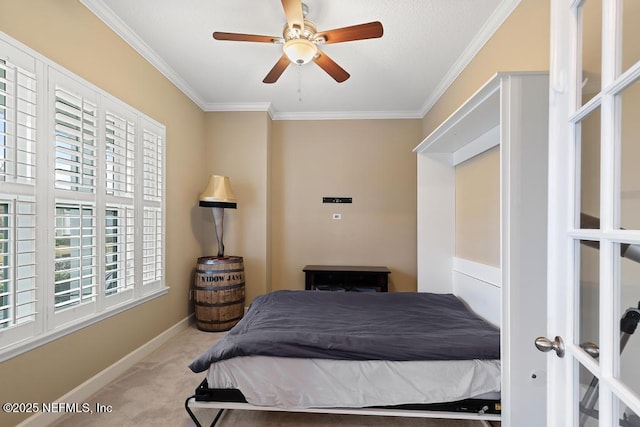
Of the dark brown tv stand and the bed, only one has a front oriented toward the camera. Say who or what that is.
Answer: the dark brown tv stand

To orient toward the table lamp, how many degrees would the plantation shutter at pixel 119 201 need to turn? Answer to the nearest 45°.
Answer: approximately 90° to its left

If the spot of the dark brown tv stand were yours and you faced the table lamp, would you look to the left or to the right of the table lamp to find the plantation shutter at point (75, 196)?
left

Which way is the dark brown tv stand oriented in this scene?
toward the camera

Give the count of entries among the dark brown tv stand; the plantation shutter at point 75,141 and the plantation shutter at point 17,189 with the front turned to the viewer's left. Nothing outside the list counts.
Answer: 0

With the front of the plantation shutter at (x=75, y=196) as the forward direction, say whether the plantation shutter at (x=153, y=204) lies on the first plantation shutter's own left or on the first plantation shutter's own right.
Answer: on the first plantation shutter's own left

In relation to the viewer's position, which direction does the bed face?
facing to the left of the viewer

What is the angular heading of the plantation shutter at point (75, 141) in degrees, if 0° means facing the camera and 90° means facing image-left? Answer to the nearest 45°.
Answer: approximately 315°

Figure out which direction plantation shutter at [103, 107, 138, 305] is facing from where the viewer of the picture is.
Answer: facing the viewer and to the right of the viewer

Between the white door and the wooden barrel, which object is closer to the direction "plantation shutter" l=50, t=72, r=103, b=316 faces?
the white door

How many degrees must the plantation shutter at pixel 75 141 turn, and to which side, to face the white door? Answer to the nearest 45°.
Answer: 0° — it already faces it

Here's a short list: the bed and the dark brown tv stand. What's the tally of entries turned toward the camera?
1

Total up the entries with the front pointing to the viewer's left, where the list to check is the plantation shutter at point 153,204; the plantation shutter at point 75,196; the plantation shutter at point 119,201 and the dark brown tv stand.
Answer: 0

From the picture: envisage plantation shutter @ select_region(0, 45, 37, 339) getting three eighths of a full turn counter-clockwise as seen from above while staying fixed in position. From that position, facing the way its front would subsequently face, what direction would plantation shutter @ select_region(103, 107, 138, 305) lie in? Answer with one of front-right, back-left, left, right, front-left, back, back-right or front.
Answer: front-right

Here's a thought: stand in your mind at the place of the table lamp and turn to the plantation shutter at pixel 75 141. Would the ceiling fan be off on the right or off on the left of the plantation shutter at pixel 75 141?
left

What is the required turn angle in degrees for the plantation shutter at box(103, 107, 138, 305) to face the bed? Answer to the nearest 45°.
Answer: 0° — it already faces it
